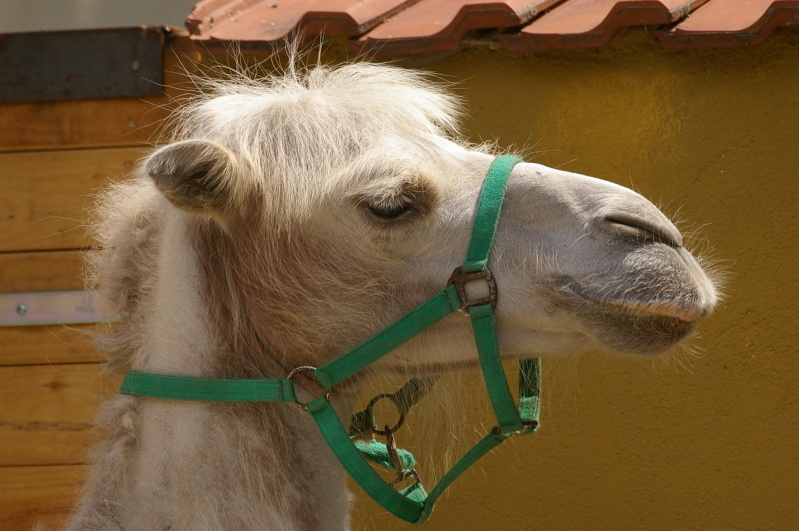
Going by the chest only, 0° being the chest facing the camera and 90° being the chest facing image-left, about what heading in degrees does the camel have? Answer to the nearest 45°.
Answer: approximately 270°

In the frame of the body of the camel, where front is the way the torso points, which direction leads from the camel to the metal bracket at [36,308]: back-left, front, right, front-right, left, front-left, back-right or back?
back-left
